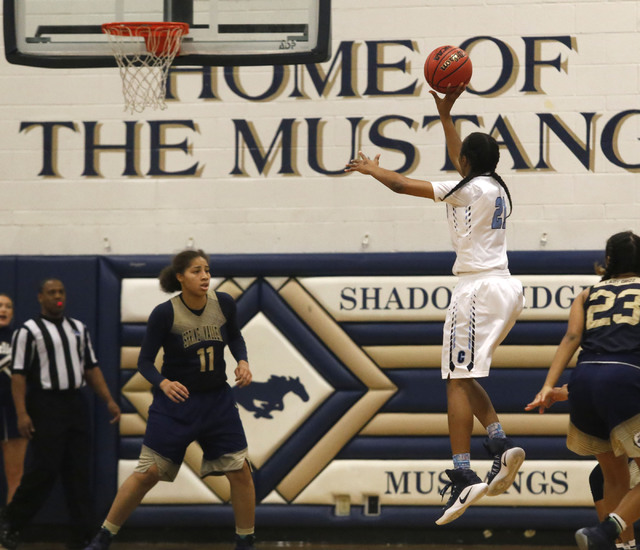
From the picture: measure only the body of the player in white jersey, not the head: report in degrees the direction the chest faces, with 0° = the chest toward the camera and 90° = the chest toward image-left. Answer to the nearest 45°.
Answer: approximately 135°

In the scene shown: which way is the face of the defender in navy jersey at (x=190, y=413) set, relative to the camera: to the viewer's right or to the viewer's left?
to the viewer's right

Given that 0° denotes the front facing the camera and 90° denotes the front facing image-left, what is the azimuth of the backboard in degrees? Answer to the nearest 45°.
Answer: approximately 0°

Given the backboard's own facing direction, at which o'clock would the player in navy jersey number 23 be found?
The player in navy jersey number 23 is roughly at 10 o'clock from the backboard.

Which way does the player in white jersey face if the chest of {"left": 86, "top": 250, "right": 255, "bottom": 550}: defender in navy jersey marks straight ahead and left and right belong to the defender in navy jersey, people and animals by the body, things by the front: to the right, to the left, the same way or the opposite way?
the opposite way

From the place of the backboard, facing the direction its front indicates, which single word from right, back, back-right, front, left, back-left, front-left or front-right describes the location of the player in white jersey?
front-left

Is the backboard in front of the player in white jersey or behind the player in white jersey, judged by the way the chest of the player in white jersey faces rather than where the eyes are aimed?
in front

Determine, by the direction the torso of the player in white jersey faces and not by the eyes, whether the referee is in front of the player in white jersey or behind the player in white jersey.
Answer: in front

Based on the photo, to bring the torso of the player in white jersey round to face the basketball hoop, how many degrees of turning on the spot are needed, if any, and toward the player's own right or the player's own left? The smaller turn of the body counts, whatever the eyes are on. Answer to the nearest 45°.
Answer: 0° — they already face it

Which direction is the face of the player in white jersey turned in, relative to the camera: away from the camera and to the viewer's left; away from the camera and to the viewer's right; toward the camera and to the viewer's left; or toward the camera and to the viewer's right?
away from the camera and to the viewer's left

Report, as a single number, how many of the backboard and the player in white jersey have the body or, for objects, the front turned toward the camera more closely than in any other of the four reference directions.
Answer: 1
